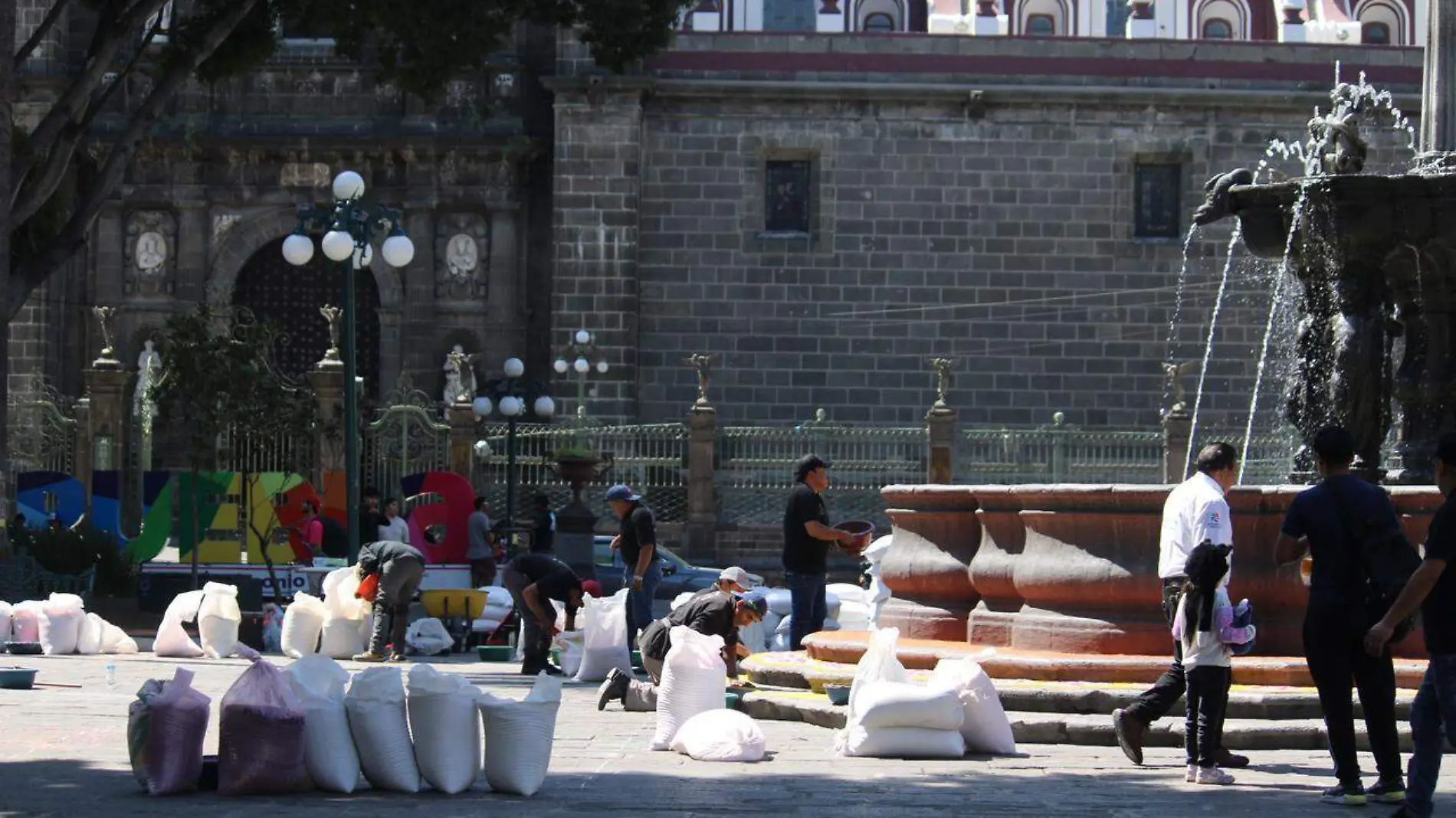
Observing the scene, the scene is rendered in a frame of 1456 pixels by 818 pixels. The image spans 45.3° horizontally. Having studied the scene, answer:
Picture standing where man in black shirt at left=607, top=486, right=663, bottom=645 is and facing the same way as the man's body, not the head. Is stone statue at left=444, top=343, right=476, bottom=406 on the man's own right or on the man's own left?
on the man's own right

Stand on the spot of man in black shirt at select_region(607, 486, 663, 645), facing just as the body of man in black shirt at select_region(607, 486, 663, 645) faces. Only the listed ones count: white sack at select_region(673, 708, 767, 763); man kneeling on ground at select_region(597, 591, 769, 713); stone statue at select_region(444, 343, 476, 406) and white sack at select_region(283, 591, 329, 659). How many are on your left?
2

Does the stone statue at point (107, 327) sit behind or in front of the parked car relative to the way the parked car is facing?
behind

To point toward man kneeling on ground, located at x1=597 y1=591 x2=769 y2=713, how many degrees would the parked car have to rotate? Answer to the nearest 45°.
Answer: approximately 90° to its right

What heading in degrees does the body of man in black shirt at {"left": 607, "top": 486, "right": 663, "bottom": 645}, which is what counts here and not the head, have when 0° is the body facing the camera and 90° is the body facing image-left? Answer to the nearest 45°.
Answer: approximately 90°

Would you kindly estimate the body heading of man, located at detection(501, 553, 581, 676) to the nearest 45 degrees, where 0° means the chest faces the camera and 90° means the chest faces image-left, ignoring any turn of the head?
approximately 270°

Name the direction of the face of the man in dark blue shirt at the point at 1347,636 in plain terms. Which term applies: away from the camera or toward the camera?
away from the camera

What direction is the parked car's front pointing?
to the viewer's right

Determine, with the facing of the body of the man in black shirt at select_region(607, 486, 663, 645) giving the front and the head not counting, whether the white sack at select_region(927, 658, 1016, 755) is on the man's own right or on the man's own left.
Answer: on the man's own left

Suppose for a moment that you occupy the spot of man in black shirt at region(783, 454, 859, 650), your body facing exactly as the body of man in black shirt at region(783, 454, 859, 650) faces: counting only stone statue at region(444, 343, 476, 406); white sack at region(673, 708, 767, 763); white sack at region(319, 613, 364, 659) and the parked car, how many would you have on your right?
1

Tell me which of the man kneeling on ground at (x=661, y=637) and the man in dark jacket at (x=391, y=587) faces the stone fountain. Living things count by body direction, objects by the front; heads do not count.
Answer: the man kneeling on ground

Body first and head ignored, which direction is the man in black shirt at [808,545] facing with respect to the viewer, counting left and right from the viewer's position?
facing to the right of the viewer
